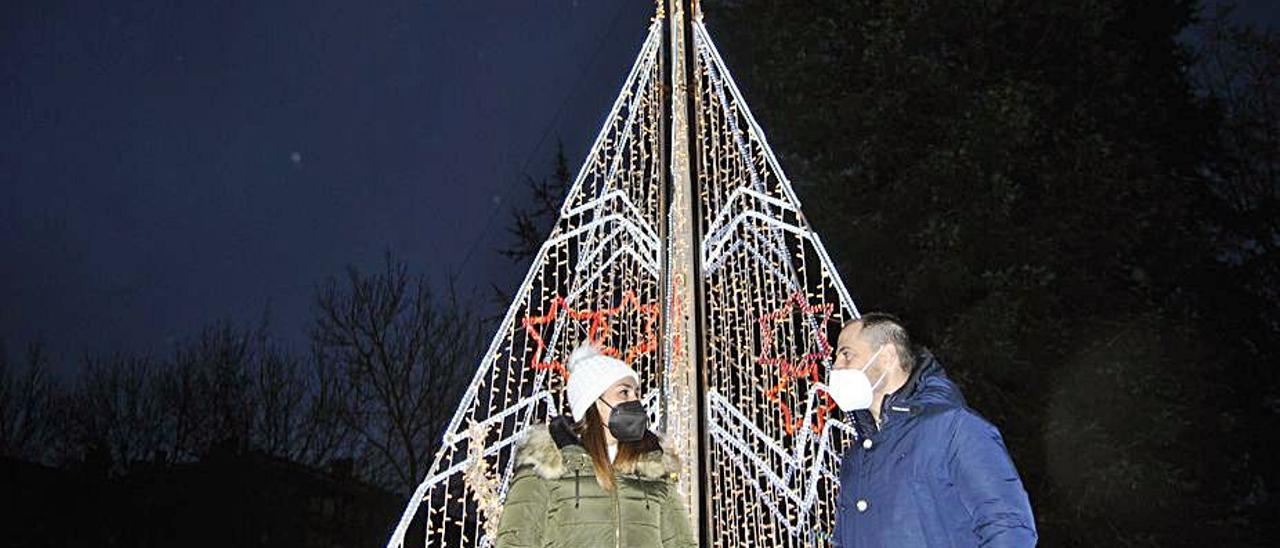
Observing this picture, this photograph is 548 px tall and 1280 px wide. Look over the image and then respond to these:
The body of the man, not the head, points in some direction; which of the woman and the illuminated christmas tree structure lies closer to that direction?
the woman

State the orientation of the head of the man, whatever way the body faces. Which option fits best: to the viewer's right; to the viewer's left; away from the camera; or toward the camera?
to the viewer's left

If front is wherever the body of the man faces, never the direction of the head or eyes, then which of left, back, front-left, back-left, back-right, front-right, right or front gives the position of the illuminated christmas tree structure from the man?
right

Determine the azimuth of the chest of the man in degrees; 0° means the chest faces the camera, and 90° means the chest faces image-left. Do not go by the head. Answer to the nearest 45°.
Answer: approximately 45°

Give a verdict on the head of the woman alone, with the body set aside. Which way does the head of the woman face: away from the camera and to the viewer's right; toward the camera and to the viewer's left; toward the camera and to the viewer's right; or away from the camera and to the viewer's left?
toward the camera and to the viewer's right

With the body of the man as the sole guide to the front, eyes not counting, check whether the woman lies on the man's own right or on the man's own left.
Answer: on the man's own right
